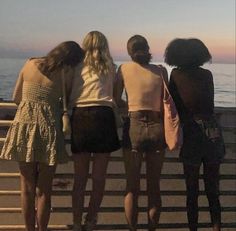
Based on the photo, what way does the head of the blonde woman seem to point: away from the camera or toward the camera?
away from the camera

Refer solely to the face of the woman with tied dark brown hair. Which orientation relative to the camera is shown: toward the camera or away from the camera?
away from the camera

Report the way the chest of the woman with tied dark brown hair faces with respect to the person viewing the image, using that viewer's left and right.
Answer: facing away from the viewer
